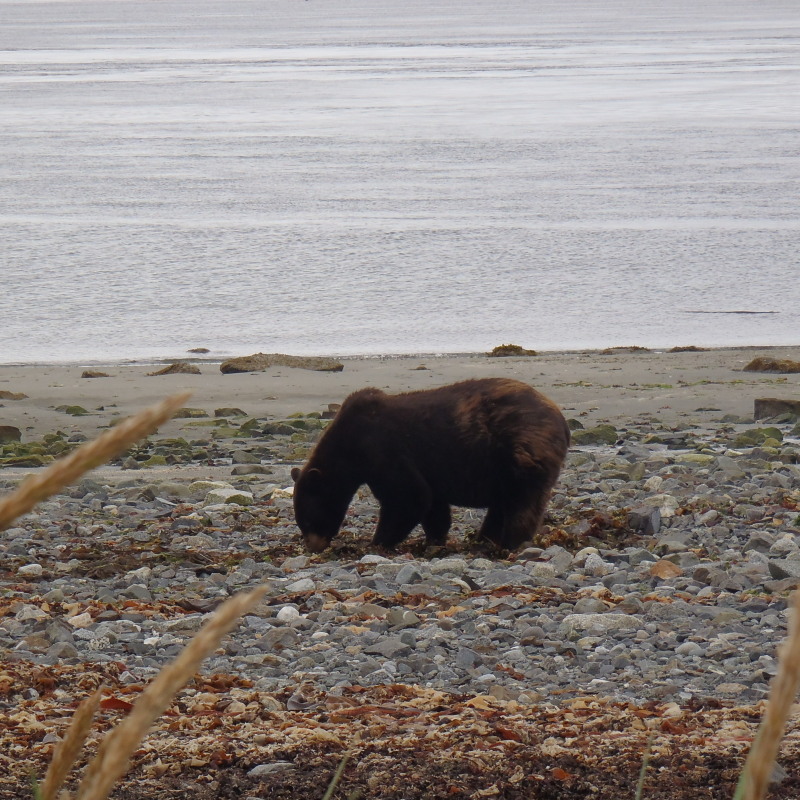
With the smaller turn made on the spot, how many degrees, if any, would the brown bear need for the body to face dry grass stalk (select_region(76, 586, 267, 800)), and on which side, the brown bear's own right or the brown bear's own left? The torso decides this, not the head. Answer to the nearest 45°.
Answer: approximately 90° to the brown bear's own left

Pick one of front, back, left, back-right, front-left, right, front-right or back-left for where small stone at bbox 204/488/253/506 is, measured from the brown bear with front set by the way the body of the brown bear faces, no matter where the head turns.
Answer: front-right

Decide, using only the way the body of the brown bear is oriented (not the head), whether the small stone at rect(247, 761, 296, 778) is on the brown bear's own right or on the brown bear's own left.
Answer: on the brown bear's own left

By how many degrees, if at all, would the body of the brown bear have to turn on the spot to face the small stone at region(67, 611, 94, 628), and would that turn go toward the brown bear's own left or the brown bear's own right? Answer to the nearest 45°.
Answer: approximately 45° to the brown bear's own left

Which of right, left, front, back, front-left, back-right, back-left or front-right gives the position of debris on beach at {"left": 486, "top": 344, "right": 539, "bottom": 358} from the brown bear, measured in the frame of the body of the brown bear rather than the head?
right

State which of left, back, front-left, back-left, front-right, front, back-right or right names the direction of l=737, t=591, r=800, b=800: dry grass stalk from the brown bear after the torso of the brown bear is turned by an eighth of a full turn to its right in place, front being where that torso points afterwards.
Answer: back-left

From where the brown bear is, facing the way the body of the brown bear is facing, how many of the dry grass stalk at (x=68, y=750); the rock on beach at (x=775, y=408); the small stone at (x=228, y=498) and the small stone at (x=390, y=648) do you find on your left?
2

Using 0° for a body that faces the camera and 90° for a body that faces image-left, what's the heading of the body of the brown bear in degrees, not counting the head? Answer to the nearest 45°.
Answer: approximately 90°

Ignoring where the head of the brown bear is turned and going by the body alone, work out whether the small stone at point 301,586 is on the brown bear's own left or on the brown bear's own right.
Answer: on the brown bear's own left
